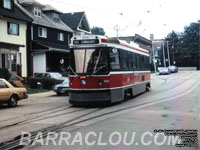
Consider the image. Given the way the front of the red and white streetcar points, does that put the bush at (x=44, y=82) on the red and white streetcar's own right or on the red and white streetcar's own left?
on the red and white streetcar's own right

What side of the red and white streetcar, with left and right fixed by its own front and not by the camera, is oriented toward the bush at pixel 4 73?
right

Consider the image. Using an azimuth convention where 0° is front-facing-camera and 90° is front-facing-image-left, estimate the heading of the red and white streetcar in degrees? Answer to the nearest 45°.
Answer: approximately 45°

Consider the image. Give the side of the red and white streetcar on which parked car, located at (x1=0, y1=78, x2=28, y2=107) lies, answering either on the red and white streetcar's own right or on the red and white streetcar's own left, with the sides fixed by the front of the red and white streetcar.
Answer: on the red and white streetcar's own right

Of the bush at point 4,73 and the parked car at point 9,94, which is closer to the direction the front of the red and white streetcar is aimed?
the parked car
